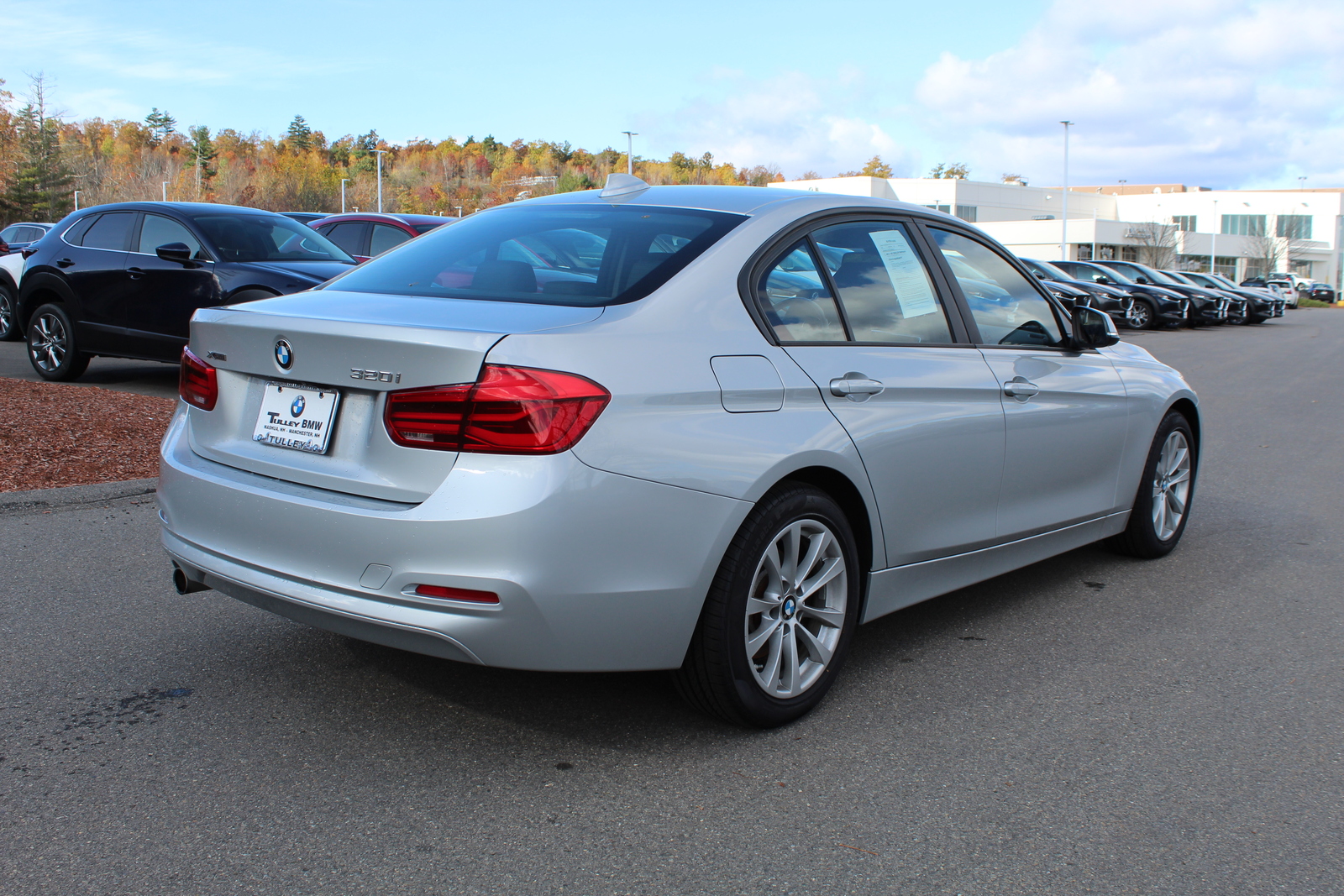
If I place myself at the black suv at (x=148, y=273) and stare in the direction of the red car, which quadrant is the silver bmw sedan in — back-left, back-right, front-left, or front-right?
back-right

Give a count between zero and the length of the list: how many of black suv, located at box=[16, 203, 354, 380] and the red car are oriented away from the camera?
0

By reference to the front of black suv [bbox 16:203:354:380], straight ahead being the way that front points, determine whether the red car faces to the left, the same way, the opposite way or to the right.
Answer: the same way

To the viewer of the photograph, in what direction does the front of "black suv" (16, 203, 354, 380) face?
facing the viewer and to the right of the viewer

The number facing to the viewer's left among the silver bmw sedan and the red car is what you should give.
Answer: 0

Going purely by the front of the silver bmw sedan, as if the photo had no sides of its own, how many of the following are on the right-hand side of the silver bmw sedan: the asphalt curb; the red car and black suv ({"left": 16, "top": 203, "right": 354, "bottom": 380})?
0

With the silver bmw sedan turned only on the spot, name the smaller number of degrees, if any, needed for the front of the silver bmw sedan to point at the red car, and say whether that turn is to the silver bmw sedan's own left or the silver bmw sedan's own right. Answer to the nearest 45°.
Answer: approximately 45° to the silver bmw sedan's own left

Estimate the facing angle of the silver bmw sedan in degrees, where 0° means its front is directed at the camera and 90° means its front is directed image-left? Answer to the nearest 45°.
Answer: approximately 225°

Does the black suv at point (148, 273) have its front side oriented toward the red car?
no

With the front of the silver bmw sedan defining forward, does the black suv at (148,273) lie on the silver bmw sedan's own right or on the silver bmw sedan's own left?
on the silver bmw sedan's own left

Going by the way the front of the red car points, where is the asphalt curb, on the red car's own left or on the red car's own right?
on the red car's own right
